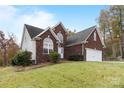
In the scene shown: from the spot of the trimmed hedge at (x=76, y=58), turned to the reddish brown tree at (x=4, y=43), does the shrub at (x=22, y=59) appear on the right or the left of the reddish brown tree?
left

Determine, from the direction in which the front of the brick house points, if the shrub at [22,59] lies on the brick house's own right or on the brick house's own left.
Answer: on the brick house's own right

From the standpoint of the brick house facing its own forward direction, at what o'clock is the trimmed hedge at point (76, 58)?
The trimmed hedge is roughly at 11 o'clock from the brick house.

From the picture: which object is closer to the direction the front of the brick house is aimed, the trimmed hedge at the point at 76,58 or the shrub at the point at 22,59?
the trimmed hedge

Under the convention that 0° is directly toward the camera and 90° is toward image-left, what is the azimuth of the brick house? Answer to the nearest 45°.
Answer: approximately 315°

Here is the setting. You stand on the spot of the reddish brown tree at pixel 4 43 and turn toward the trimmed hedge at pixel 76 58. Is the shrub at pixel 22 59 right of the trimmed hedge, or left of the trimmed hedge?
right

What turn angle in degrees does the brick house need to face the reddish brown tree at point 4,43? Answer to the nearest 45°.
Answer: approximately 135° to its right

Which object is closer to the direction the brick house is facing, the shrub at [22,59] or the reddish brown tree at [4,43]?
the shrub

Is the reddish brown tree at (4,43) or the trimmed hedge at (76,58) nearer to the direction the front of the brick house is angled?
the trimmed hedge
